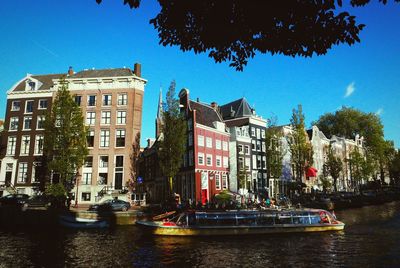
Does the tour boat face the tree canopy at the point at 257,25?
no

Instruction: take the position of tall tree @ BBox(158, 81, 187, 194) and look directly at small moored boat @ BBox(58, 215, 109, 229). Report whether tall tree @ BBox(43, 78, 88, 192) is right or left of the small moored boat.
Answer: right

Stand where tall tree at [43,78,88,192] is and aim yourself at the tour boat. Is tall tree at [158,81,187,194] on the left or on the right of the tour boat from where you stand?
left

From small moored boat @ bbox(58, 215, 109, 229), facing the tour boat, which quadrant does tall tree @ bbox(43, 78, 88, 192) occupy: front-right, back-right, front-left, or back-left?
back-left

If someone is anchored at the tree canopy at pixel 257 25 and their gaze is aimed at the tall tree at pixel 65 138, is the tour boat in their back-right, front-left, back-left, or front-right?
front-right

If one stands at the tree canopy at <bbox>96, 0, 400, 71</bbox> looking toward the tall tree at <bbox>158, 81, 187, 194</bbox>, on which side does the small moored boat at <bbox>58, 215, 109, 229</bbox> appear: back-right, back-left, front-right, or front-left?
front-left
